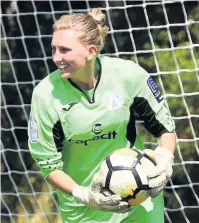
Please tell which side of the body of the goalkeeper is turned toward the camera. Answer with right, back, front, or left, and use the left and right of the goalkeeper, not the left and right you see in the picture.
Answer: front

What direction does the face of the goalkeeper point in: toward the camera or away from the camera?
toward the camera
